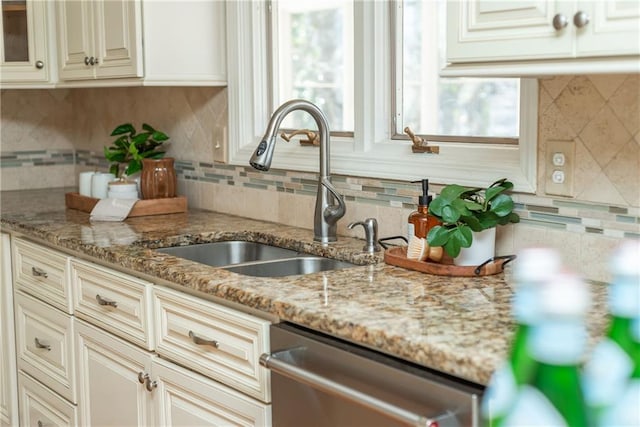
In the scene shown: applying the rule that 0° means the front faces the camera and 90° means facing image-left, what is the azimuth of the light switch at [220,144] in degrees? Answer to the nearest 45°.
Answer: approximately 45°

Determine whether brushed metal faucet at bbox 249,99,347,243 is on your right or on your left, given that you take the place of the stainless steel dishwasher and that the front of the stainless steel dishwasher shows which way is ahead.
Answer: on your right

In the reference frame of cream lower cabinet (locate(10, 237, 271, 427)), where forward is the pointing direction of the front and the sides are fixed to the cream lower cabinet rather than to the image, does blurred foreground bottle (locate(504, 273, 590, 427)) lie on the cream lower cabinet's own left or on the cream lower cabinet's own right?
on the cream lower cabinet's own left

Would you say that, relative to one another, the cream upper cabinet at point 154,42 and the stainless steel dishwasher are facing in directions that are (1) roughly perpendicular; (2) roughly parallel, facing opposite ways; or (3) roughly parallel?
roughly parallel

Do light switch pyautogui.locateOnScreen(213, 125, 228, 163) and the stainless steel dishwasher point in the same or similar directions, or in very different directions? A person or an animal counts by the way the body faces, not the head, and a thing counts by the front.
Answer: same or similar directions

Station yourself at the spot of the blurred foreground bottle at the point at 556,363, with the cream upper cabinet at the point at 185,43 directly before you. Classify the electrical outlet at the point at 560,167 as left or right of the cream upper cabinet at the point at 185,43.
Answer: right

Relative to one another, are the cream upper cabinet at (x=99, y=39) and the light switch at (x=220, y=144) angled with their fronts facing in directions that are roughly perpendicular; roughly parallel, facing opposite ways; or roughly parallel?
roughly parallel

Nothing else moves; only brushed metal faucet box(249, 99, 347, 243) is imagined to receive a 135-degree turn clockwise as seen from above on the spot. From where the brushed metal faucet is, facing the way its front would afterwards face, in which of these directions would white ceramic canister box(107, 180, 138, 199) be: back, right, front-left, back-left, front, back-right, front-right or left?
front-left

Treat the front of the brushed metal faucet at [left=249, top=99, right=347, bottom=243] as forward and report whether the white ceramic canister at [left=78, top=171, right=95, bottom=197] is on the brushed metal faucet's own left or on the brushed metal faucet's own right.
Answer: on the brushed metal faucet's own right
